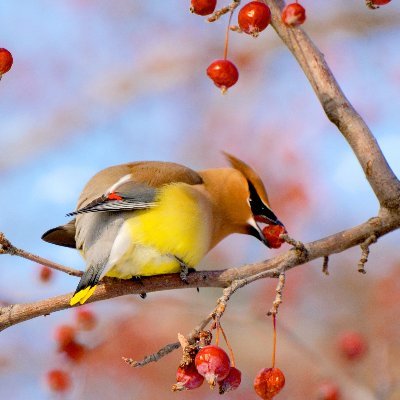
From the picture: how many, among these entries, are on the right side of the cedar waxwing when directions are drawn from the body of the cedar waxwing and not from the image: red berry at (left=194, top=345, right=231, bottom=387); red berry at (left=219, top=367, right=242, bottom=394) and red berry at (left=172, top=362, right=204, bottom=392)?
3

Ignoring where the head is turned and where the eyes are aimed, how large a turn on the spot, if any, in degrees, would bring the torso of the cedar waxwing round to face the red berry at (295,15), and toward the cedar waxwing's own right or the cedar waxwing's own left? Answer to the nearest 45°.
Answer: approximately 45° to the cedar waxwing's own right

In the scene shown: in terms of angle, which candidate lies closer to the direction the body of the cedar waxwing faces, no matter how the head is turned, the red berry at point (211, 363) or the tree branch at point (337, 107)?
the tree branch

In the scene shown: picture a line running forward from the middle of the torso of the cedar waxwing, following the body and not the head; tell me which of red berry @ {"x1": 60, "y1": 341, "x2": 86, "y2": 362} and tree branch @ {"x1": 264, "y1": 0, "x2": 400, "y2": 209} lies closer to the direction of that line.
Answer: the tree branch

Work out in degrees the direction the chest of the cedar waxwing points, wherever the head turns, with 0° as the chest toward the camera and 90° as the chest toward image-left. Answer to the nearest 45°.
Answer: approximately 270°

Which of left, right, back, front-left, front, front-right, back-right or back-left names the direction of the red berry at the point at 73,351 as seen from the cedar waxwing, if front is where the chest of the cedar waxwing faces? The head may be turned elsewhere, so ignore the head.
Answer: back
